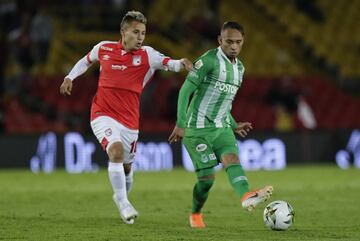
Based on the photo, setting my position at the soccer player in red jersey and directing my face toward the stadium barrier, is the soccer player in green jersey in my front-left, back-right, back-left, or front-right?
back-right

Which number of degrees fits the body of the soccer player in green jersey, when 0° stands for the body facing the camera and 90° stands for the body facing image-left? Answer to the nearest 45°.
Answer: approximately 315°

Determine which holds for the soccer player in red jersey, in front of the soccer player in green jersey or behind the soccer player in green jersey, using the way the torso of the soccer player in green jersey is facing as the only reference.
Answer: behind

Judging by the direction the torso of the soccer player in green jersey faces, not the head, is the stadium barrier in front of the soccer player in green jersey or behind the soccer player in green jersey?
behind
